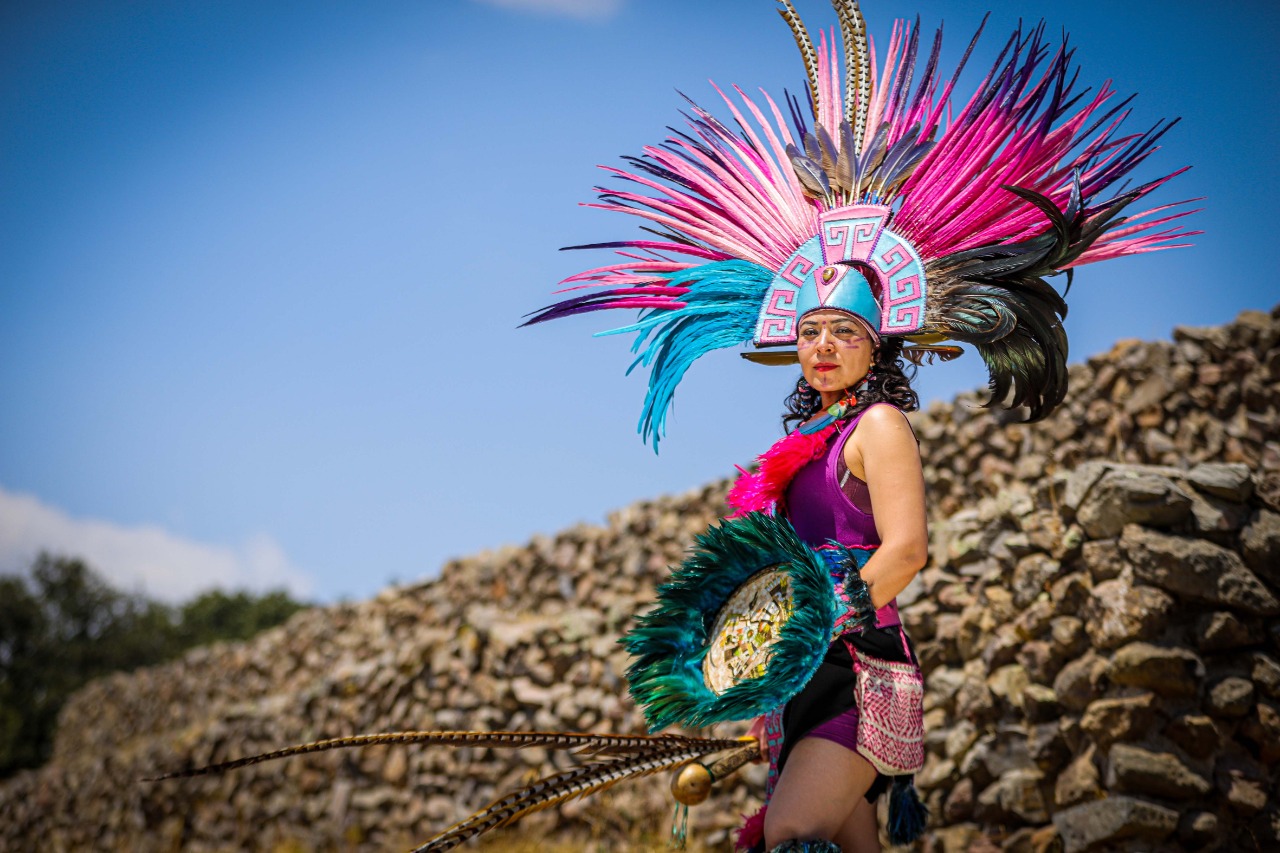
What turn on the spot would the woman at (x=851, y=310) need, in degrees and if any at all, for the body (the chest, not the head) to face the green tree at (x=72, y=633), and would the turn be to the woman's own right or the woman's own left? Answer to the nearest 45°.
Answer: approximately 90° to the woman's own right

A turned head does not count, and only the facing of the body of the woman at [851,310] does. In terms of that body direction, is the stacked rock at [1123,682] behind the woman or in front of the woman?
behind

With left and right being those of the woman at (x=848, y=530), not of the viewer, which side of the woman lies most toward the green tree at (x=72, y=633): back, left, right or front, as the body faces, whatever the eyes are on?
right

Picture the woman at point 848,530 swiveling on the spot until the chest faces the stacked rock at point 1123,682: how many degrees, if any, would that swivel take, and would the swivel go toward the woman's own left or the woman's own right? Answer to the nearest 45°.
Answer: approximately 180°
